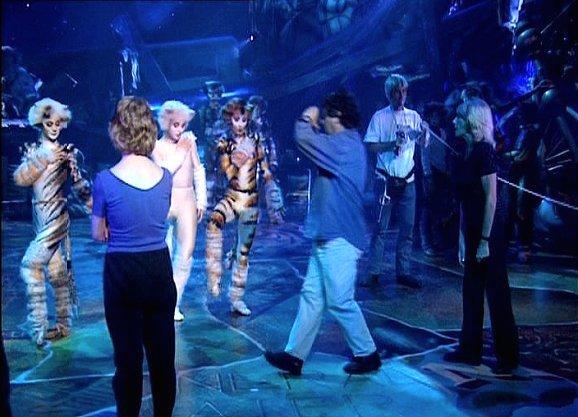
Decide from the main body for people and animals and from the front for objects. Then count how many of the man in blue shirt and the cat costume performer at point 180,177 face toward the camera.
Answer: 1

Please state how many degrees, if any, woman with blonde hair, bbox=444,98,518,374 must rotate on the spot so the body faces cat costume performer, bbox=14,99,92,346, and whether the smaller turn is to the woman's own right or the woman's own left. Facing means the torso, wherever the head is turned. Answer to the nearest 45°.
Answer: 0° — they already face them

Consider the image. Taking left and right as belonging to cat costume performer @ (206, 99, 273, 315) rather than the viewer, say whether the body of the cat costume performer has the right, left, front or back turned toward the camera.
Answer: front

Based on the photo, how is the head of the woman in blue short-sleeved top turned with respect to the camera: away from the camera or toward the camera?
away from the camera

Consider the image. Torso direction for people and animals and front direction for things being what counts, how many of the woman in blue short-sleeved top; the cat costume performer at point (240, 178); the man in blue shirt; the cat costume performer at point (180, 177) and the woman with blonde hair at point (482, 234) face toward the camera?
2

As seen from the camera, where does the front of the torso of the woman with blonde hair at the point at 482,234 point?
to the viewer's left

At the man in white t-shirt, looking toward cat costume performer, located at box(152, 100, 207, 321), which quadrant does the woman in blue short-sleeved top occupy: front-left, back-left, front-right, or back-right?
front-left

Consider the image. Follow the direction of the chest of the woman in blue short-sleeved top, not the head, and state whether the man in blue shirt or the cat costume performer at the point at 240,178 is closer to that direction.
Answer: the cat costume performer

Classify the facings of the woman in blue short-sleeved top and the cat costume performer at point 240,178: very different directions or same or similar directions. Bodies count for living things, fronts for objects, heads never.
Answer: very different directions

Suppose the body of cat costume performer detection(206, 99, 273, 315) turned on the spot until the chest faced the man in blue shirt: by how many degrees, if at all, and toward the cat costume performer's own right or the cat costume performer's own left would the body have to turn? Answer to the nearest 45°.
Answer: approximately 45° to the cat costume performer's own left

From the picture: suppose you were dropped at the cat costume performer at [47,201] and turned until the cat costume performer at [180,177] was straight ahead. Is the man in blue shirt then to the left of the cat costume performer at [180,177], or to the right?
right

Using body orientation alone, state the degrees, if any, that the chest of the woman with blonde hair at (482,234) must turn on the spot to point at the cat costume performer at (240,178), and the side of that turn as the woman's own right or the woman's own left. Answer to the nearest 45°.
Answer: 0° — they already face them

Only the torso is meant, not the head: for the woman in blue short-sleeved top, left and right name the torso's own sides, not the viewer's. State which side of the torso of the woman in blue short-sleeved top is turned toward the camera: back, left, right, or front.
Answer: back

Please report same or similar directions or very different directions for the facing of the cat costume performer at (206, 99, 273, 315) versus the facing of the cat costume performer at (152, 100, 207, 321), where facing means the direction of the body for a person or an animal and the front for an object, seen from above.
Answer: same or similar directions

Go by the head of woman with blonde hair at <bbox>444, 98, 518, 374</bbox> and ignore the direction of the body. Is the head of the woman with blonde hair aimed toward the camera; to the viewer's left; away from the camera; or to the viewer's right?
to the viewer's left

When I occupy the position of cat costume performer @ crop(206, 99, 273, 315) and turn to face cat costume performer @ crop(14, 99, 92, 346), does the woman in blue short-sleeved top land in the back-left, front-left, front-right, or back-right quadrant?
front-left

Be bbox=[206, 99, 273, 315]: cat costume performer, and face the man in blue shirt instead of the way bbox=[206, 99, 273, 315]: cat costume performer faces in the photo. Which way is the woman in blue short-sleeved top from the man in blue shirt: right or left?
right
